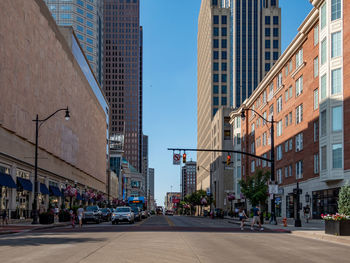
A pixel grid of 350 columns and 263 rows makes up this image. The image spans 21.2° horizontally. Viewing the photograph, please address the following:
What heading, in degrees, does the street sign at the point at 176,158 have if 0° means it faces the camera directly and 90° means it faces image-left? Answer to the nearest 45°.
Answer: approximately 0°

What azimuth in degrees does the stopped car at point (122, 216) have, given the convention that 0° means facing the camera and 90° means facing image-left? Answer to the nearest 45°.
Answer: approximately 0°

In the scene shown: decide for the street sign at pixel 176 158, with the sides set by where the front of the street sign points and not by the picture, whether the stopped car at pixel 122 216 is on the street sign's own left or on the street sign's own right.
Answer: on the street sign's own right

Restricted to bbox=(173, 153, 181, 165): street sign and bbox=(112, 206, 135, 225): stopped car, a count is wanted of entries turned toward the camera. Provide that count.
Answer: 2

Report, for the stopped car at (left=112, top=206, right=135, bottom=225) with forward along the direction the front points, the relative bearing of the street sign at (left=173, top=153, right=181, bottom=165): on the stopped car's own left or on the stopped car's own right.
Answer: on the stopped car's own left

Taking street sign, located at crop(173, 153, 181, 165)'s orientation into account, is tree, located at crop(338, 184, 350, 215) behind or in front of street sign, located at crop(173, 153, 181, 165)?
in front

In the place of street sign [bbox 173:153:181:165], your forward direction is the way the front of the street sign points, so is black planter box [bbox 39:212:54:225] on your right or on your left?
on your right

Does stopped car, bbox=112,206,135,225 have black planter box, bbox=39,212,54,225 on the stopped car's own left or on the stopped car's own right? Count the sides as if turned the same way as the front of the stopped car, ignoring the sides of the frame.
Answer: on the stopped car's own right
